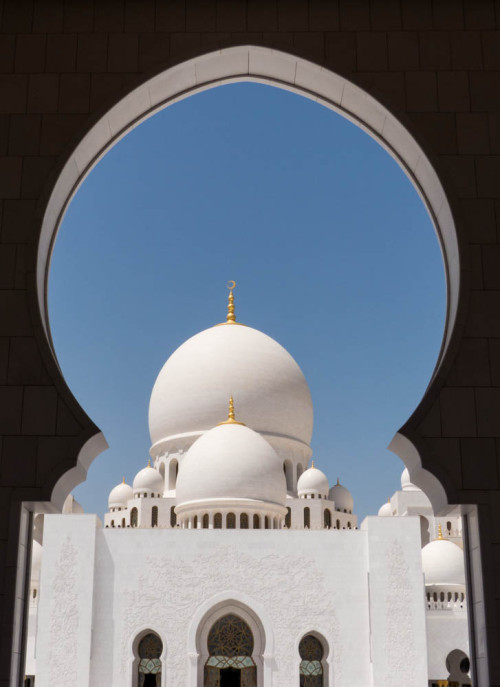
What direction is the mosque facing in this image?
toward the camera
